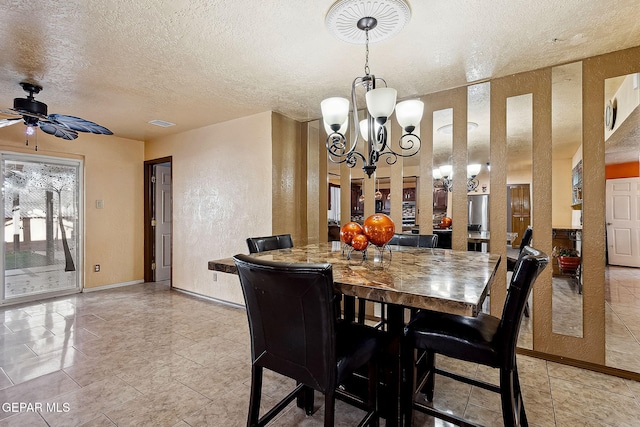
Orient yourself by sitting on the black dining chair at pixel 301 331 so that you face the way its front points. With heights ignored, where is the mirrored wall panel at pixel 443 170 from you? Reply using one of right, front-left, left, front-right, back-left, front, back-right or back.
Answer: front

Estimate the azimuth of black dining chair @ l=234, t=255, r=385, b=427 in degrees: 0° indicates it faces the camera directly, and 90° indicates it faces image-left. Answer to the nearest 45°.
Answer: approximately 225°
